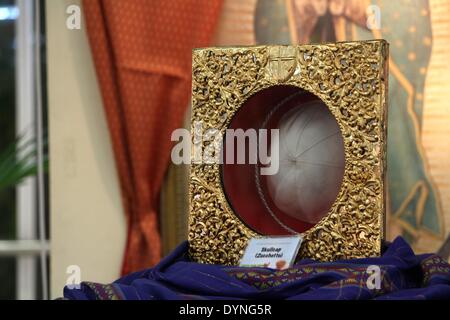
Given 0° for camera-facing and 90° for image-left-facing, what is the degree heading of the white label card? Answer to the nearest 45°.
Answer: approximately 0°

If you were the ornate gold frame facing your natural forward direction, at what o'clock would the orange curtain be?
The orange curtain is roughly at 5 o'clock from the ornate gold frame.

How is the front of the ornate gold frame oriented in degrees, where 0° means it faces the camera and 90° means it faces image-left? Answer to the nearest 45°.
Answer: approximately 0°

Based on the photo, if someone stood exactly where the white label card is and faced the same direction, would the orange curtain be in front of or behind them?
behind
